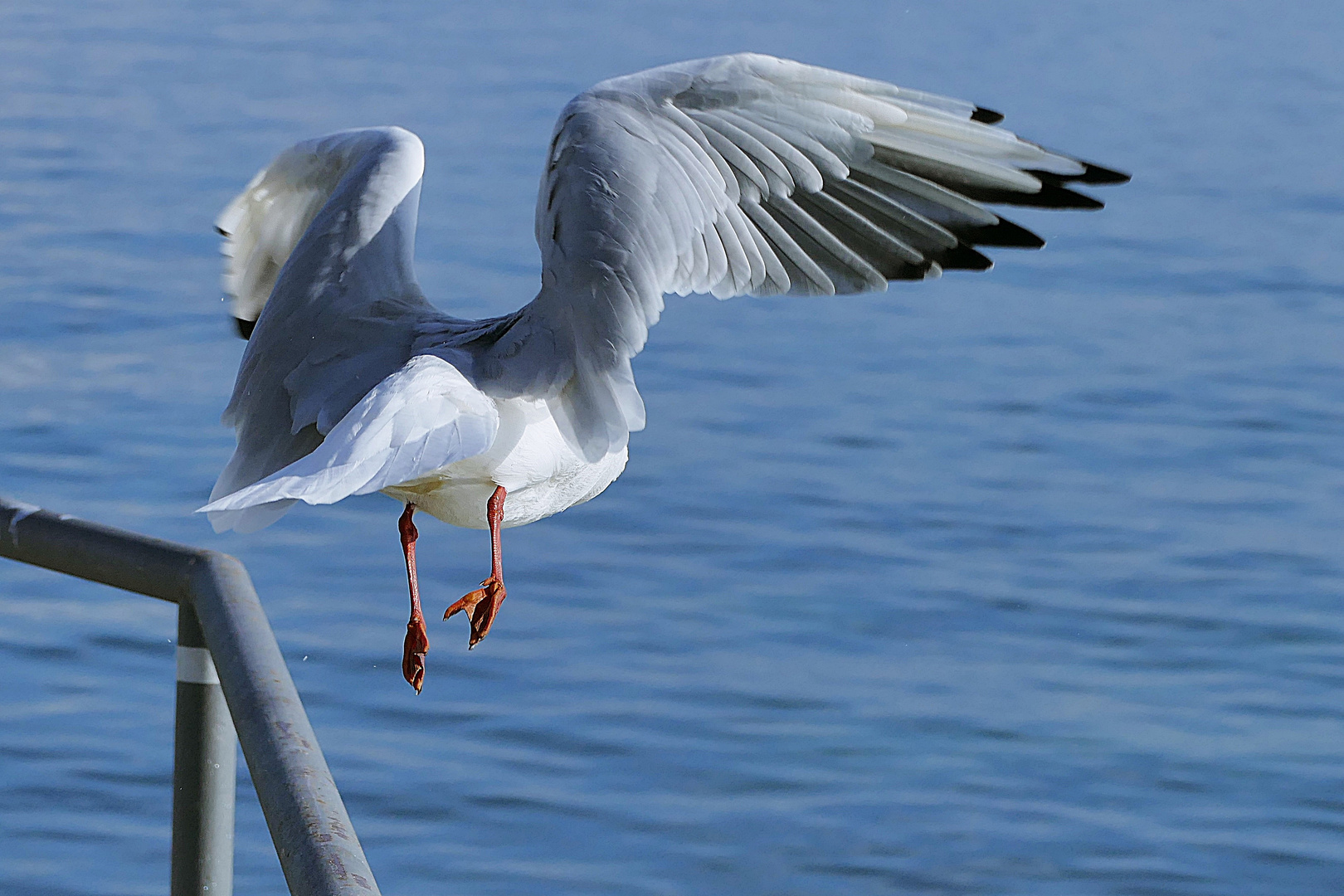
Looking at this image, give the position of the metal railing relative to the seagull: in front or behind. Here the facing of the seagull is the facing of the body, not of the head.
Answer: behind

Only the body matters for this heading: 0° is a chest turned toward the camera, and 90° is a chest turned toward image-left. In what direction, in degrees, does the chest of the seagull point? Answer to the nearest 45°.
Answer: approximately 225°
